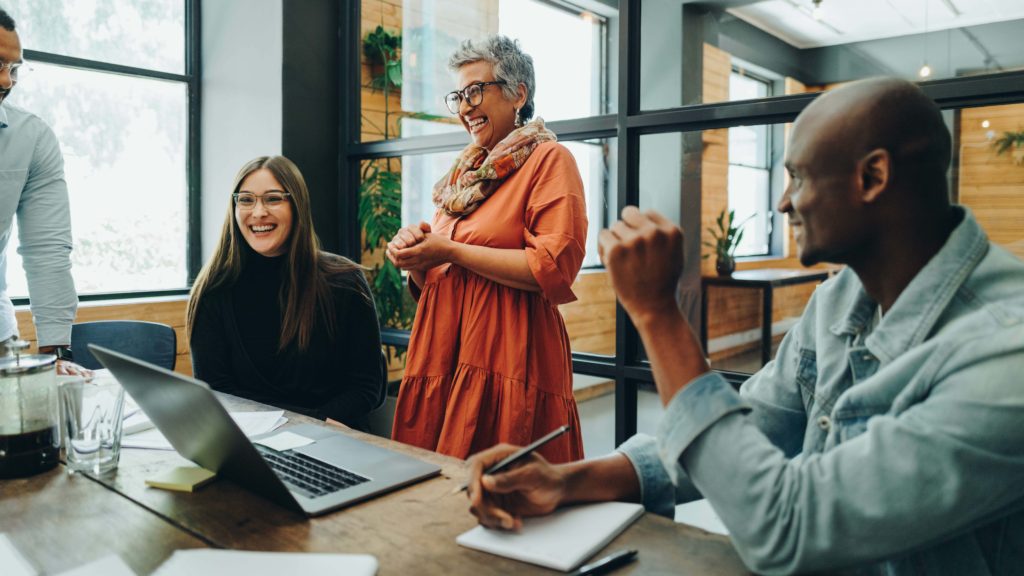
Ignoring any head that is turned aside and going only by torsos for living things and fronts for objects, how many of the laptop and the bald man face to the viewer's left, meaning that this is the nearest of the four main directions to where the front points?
1

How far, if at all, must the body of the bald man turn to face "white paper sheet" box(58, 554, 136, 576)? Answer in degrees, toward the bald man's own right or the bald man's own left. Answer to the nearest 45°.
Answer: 0° — they already face it

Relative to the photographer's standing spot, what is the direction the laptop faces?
facing away from the viewer and to the right of the viewer

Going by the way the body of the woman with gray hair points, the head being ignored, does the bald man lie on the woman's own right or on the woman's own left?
on the woman's own left

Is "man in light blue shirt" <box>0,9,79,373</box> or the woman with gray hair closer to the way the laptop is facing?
the woman with gray hair

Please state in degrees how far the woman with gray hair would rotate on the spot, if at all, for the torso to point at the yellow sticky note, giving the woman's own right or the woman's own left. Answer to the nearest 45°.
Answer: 0° — they already face it

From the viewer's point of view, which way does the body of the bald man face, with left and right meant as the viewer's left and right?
facing to the left of the viewer

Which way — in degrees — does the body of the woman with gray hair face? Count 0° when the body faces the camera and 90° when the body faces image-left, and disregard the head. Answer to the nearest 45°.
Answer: approximately 45°
